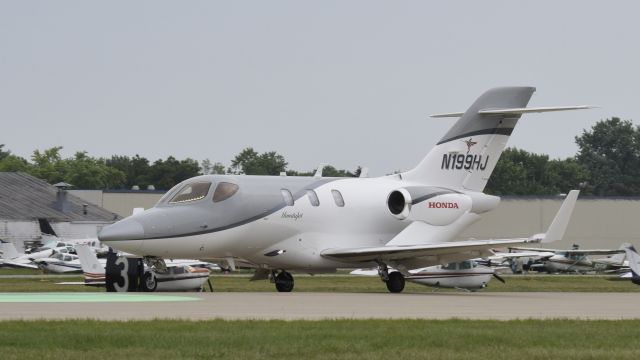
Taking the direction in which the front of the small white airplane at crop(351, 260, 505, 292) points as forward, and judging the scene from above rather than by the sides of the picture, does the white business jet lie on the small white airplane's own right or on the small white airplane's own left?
on the small white airplane's own right

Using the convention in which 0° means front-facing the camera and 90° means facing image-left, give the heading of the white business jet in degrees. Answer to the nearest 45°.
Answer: approximately 45°

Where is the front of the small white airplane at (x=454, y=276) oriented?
to the viewer's right

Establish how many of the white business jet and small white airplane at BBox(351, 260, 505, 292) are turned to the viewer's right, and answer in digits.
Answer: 1

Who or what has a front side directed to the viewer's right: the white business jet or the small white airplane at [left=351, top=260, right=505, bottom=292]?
the small white airplane
